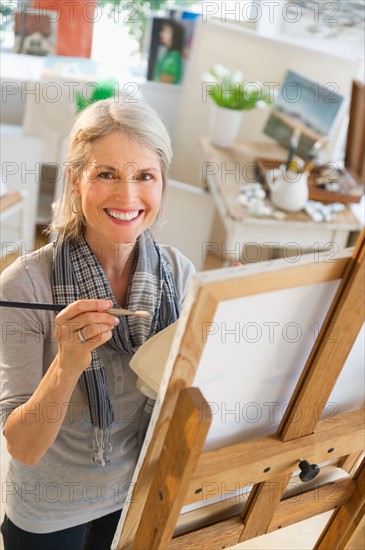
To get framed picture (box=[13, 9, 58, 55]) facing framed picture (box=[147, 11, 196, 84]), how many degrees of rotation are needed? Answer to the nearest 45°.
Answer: approximately 90° to its left

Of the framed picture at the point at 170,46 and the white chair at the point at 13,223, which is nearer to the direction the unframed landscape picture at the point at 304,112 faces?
the white chair

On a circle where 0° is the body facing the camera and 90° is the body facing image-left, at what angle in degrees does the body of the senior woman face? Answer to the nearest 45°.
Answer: approximately 315°

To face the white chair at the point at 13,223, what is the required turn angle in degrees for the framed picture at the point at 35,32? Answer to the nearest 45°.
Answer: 0° — it already faces it

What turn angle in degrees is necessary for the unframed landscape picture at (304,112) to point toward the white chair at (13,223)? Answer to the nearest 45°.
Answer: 0° — it already faces it

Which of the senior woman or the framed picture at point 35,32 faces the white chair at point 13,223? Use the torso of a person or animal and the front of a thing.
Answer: the framed picture

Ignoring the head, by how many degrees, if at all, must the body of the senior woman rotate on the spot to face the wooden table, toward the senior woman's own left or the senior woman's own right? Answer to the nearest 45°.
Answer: approximately 90° to the senior woman's own left

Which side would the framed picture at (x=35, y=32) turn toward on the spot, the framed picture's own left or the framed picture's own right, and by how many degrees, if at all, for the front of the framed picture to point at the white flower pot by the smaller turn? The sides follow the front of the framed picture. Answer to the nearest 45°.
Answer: approximately 45° to the framed picture's own left

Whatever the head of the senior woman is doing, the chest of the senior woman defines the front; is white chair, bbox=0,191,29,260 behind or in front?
behind

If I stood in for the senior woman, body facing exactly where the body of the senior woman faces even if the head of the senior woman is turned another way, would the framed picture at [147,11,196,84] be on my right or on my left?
on my left

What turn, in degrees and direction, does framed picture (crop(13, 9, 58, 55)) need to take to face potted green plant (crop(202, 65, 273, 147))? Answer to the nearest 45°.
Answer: approximately 45° to its left

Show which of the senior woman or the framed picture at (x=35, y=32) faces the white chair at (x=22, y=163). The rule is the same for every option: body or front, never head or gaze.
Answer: the framed picture

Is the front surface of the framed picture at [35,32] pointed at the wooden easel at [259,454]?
yes
